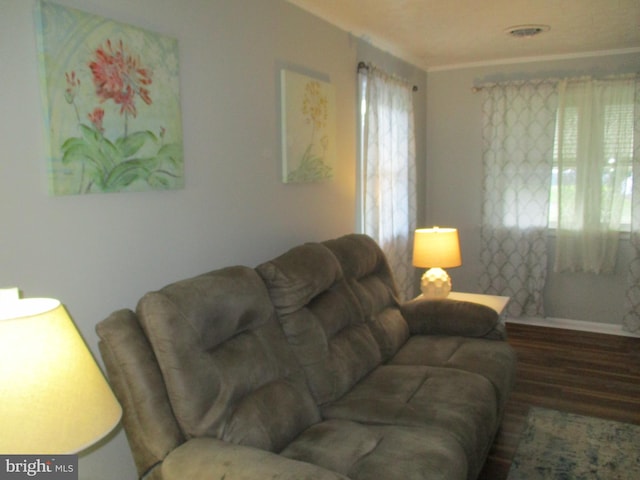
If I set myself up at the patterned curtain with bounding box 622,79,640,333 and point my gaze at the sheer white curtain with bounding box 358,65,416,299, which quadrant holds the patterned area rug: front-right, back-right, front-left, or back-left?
front-left

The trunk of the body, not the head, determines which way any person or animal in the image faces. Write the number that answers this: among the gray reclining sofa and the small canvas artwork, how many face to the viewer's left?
0

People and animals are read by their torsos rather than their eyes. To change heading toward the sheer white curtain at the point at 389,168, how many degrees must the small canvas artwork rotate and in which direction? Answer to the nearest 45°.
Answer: approximately 90° to its left

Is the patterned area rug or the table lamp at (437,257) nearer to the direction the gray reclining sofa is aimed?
the patterned area rug

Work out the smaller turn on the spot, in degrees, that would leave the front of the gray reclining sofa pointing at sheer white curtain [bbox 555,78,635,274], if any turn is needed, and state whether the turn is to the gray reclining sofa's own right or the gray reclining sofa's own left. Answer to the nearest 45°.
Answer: approximately 90° to the gray reclining sofa's own left

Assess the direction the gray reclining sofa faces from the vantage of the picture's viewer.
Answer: facing the viewer and to the right of the viewer

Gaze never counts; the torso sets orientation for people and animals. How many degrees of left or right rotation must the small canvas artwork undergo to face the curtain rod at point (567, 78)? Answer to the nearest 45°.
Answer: approximately 90° to its left

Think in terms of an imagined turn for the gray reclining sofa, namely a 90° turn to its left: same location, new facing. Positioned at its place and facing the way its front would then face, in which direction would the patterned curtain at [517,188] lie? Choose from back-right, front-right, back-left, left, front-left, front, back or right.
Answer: front

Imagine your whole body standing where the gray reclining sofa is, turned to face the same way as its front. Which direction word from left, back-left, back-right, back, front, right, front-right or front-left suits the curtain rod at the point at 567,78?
left

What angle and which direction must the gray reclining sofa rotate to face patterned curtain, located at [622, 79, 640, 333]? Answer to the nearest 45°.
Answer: approximately 90° to its left
